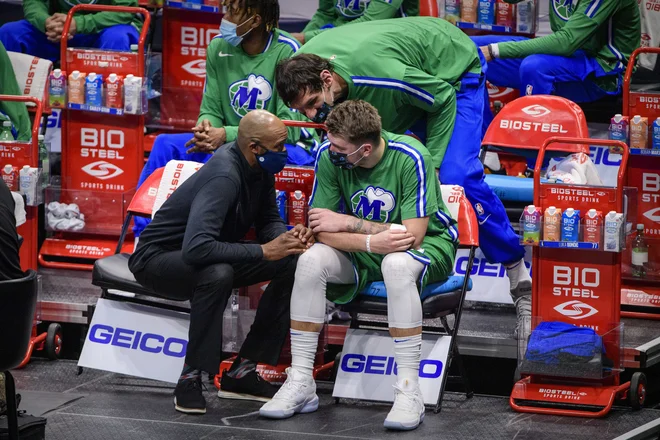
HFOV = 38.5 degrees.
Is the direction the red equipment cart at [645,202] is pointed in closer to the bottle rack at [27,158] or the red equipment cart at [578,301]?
the red equipment cart

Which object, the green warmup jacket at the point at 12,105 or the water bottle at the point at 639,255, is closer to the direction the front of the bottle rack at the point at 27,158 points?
the water bottle

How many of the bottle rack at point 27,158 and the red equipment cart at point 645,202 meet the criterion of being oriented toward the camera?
2

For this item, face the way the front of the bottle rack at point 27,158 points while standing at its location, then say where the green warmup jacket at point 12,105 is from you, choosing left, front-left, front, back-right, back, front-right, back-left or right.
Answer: back

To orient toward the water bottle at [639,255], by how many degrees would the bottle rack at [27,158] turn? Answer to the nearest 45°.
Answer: approximately 90° to its left

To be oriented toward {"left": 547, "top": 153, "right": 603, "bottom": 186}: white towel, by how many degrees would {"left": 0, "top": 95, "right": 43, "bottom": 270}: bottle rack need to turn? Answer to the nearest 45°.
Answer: approximately 45° to its left

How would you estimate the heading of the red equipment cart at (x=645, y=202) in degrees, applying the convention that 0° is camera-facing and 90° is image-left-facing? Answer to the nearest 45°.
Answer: approximately 0°
